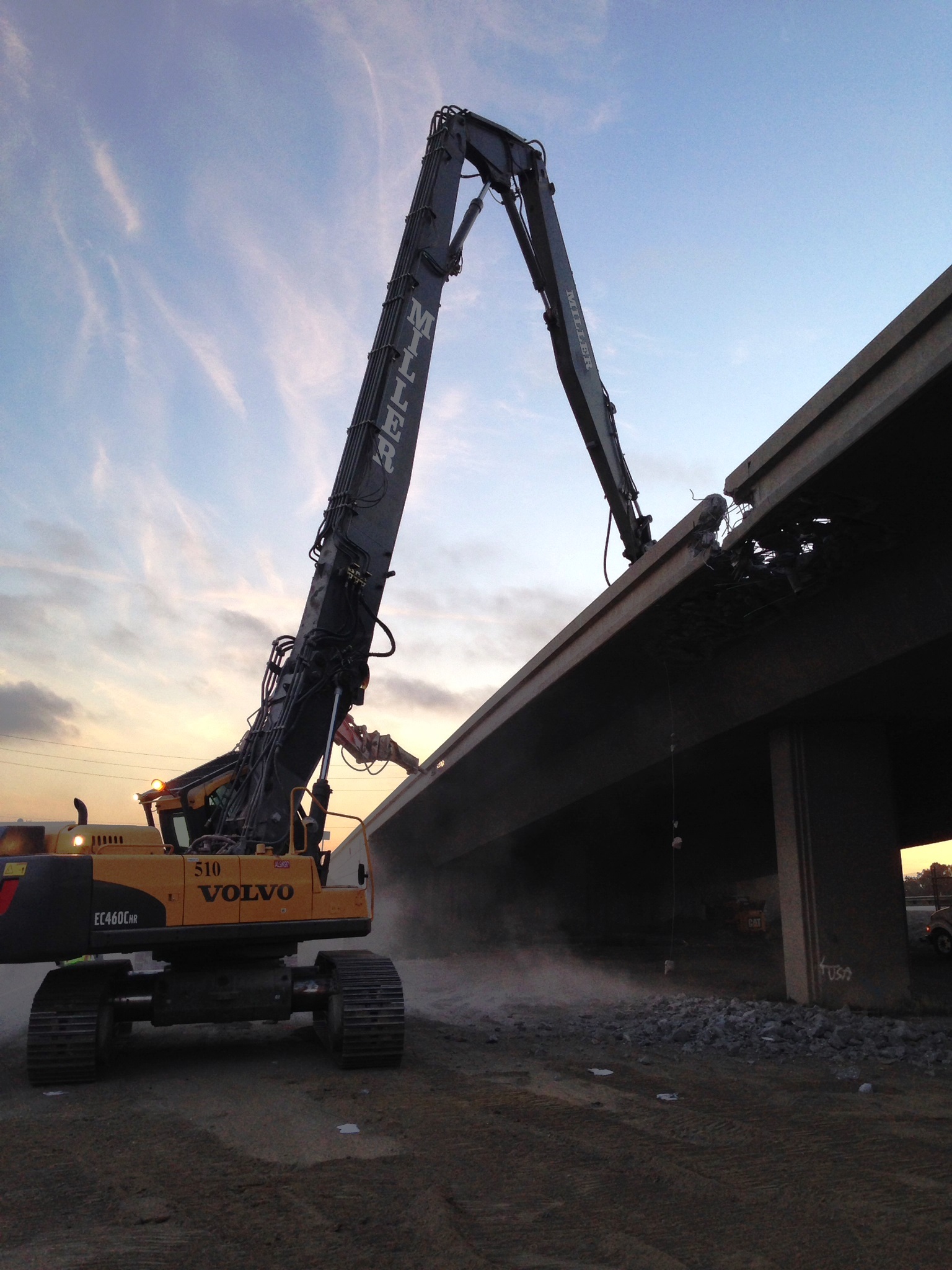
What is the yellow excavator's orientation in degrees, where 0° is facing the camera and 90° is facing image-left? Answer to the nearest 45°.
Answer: approximately 270°

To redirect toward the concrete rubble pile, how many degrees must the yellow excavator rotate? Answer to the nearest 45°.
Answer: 0° — it already faces it
